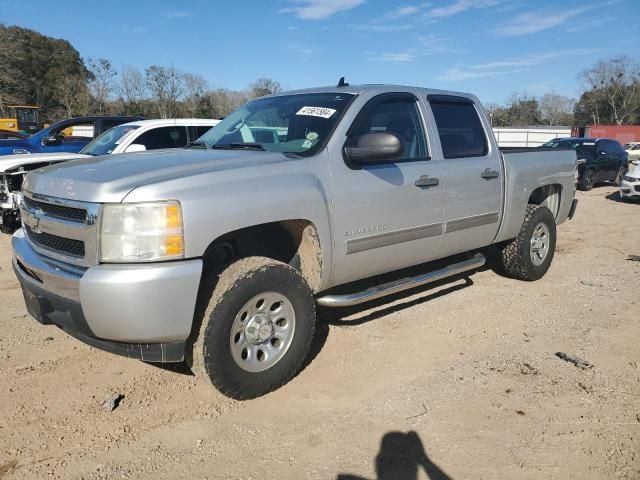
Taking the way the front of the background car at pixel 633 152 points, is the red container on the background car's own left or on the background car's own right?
on the background car's own right

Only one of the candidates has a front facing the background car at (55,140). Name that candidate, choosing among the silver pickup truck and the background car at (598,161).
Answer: the background car at (598,161)

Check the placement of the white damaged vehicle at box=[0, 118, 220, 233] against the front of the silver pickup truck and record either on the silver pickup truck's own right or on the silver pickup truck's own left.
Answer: on the silver pickup truck's own right

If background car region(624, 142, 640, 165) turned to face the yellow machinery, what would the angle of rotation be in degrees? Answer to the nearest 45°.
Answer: approximately 45° to its right

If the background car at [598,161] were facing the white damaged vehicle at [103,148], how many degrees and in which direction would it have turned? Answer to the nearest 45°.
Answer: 0° — it already faces it

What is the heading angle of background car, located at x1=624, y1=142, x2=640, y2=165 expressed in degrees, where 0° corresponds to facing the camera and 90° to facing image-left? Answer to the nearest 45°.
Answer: approximately 45°

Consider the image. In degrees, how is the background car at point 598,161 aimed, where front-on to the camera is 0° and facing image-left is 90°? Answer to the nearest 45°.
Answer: approximately 45°

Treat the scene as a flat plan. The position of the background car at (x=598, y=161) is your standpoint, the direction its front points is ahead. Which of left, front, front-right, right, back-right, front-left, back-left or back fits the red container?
back-right

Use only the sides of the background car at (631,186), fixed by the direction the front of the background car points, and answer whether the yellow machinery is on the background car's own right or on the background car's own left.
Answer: on the background car's own right

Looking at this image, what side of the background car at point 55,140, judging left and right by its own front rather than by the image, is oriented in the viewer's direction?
left
